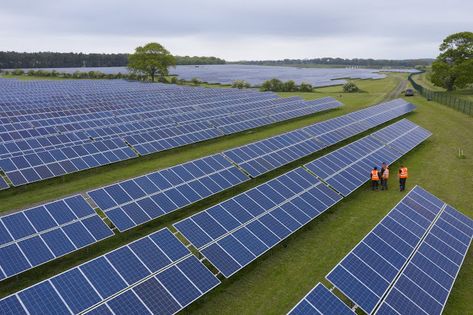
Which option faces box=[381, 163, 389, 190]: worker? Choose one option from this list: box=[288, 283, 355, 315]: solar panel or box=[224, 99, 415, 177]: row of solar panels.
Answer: the row of solar panels

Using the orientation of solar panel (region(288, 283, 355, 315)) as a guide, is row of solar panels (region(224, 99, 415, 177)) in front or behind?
behind

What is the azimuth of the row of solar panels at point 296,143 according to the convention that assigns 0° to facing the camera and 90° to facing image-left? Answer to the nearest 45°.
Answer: approximately 315°

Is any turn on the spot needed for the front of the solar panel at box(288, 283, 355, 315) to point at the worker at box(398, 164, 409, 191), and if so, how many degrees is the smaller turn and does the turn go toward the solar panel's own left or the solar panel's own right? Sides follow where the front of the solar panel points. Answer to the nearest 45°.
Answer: approximately 135° to the solar panel's own left

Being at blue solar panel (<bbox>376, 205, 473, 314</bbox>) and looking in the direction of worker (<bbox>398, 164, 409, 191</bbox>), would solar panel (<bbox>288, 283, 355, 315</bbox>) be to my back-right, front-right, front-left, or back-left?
back-left

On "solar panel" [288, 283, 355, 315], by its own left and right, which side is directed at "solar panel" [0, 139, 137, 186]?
back

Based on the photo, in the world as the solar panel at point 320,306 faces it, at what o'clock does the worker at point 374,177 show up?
The worker is roughly at 8 o'clock from the solar panel.

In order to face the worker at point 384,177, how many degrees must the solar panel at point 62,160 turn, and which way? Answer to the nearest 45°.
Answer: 0° — it already faces them

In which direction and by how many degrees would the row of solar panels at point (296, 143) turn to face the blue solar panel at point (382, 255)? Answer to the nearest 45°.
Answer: approximately 45° to its right
